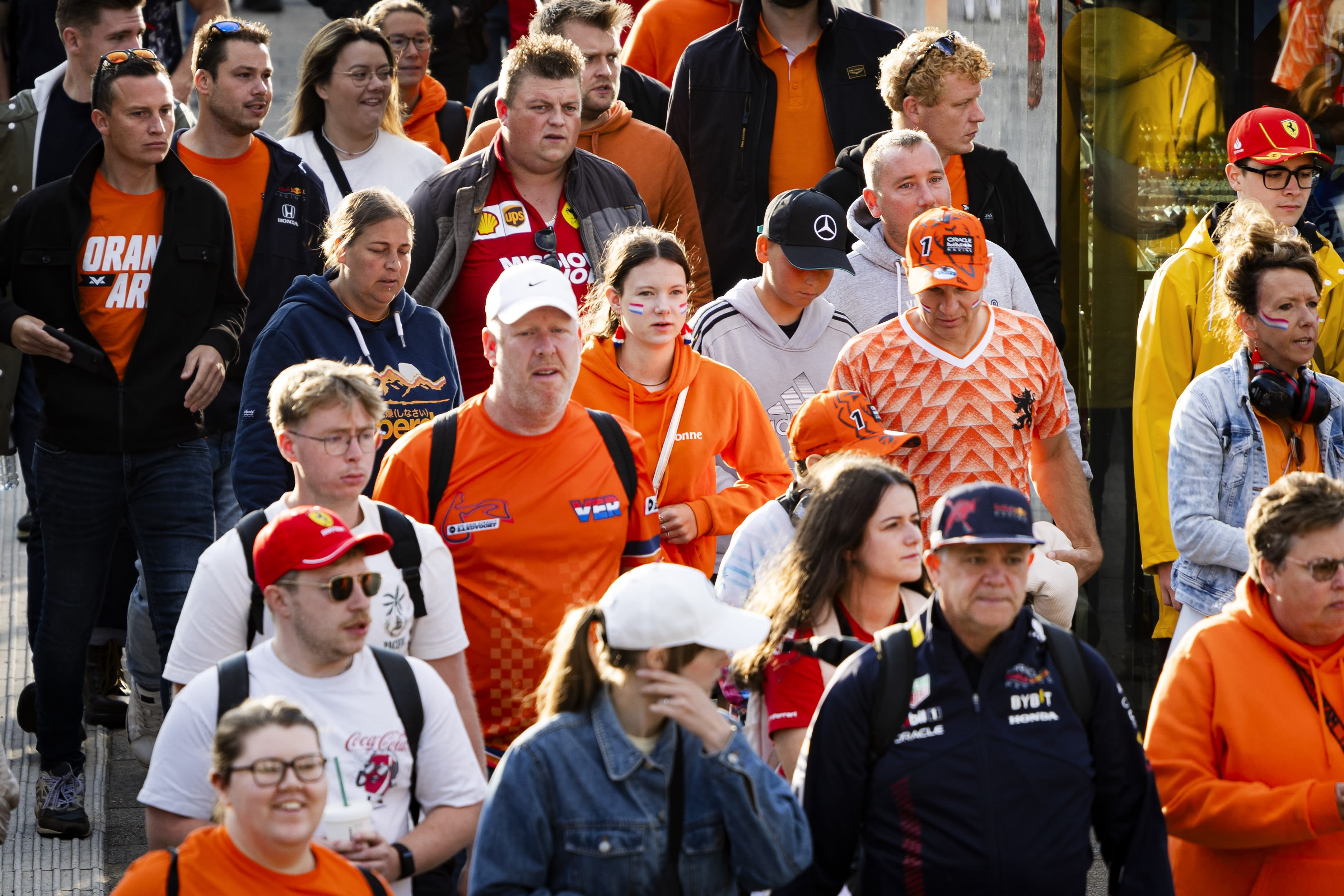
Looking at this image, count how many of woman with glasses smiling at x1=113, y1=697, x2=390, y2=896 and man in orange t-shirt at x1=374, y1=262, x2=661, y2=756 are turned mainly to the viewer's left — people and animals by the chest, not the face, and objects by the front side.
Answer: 0

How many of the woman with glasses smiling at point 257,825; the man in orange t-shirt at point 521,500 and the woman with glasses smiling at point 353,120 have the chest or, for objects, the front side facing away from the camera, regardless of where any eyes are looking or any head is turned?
0

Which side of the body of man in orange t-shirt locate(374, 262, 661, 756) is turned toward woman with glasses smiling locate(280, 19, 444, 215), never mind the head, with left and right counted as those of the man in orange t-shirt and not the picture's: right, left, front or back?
back

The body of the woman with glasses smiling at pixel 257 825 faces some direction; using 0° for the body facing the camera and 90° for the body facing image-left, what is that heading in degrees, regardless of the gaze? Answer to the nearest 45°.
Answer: approximately 315°

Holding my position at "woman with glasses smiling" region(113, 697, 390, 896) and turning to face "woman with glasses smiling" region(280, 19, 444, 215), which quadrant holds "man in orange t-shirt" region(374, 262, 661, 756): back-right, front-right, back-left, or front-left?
front-right

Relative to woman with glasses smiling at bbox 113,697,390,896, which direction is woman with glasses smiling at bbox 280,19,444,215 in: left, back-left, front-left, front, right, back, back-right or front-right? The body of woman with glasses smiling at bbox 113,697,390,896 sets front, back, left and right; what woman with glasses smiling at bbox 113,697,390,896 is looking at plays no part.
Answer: back-left

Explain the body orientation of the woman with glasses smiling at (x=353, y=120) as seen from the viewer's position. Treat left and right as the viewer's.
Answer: facing the viewer and to the right of the viewer

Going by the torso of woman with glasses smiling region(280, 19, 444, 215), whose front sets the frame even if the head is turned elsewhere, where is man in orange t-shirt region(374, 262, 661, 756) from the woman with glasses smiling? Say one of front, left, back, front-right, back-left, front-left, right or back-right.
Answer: front-right

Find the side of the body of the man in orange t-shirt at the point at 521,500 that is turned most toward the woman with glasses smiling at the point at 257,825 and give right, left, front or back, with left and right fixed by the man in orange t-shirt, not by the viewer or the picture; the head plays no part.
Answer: front

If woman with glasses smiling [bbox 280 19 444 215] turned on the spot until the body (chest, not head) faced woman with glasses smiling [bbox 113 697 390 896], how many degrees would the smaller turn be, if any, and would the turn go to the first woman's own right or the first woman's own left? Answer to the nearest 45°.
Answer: approximately 45° to the first woman's own right

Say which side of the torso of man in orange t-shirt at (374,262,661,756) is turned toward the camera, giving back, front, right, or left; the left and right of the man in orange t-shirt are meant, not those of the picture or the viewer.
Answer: front
